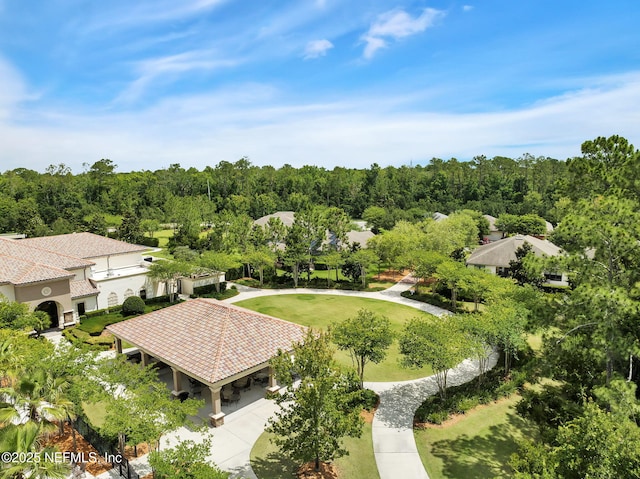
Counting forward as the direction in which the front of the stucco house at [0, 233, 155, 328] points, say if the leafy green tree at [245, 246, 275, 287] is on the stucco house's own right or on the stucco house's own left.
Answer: on the stucco house's own left

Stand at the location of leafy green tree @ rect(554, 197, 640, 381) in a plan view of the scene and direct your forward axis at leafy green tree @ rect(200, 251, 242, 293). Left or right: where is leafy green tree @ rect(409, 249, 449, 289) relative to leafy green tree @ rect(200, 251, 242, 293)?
right

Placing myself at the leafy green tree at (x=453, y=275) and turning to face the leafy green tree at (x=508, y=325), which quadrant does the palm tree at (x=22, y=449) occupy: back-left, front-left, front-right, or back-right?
front-right

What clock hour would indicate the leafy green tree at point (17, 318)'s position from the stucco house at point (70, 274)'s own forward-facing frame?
The leafy green tree is roughly at 2 o'clock from the stucco house.

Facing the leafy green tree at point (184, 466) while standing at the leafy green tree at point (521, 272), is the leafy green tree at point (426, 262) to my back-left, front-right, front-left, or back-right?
front-right

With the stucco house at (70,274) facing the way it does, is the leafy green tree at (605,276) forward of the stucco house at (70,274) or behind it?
forward

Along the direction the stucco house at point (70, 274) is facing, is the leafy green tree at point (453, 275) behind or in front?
in front

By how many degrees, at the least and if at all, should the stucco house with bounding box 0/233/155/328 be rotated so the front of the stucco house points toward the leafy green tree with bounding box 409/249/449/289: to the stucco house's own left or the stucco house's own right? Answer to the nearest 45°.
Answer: approximately 45° to the stucco house's own left

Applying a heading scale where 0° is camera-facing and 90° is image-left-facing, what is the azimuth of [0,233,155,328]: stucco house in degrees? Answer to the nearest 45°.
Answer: approximately 315°
